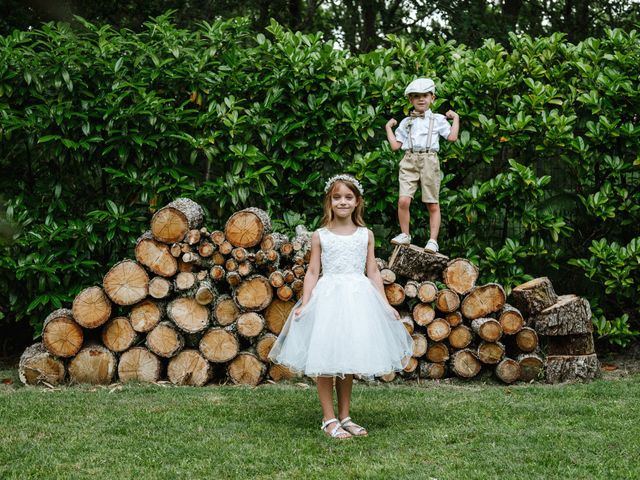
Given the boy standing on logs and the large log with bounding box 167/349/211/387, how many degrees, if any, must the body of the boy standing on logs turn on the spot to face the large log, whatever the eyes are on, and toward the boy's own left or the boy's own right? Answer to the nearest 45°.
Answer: approximately 90° to the boy's own right

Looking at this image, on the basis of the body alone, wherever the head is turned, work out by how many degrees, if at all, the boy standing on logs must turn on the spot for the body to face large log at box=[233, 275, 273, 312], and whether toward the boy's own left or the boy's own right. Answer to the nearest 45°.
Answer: approximately 90° to the boy's own right

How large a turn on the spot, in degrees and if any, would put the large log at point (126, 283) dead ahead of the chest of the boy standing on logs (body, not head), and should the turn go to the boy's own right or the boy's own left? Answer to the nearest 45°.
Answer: approximately 90° to the boy's own right

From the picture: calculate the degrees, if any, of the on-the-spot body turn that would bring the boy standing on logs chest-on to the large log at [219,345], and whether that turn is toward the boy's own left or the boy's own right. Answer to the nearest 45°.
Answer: approximately 90° to the boy's own right

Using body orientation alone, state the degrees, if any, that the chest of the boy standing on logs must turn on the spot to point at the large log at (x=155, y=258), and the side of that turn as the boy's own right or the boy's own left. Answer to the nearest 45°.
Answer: approximately 90° to the boy's own right

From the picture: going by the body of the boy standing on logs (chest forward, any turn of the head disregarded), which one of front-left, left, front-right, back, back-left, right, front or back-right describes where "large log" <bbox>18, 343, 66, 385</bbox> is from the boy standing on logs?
right

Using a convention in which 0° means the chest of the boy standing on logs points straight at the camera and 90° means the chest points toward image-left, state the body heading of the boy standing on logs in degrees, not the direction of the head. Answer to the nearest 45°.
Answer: approximately 0°

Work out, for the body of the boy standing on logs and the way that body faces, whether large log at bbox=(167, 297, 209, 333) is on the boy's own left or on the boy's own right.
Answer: on the boy's own right
